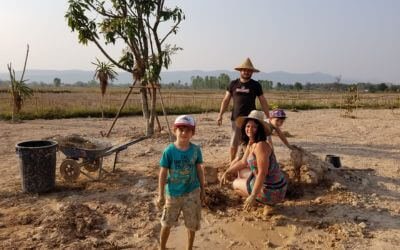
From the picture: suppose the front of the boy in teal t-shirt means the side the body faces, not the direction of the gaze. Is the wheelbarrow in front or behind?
behind

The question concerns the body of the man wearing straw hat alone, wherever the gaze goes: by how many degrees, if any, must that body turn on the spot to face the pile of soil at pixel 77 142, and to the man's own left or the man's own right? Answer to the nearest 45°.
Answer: approximately 90° to the man's own right

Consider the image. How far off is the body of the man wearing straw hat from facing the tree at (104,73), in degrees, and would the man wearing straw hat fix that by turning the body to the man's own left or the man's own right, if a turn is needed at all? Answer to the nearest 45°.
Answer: approximately 135° to the man's own right

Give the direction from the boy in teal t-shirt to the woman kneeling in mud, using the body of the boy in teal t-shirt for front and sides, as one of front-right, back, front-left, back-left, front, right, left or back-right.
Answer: back-left

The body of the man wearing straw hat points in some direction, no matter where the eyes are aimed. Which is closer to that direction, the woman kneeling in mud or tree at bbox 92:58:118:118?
the woman kneeling in mud

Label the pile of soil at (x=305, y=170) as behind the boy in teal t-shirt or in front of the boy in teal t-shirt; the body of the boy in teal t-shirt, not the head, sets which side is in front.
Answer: behind

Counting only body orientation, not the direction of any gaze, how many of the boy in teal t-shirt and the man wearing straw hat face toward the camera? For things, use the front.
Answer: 2

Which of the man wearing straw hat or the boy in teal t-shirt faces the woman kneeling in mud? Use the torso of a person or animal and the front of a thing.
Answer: the man wearing straw hat

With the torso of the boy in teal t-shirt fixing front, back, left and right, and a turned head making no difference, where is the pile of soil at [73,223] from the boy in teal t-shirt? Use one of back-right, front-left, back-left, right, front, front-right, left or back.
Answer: back-right

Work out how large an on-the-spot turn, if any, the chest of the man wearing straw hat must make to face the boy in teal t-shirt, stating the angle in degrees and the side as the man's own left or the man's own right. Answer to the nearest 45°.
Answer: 0° — they already face them
